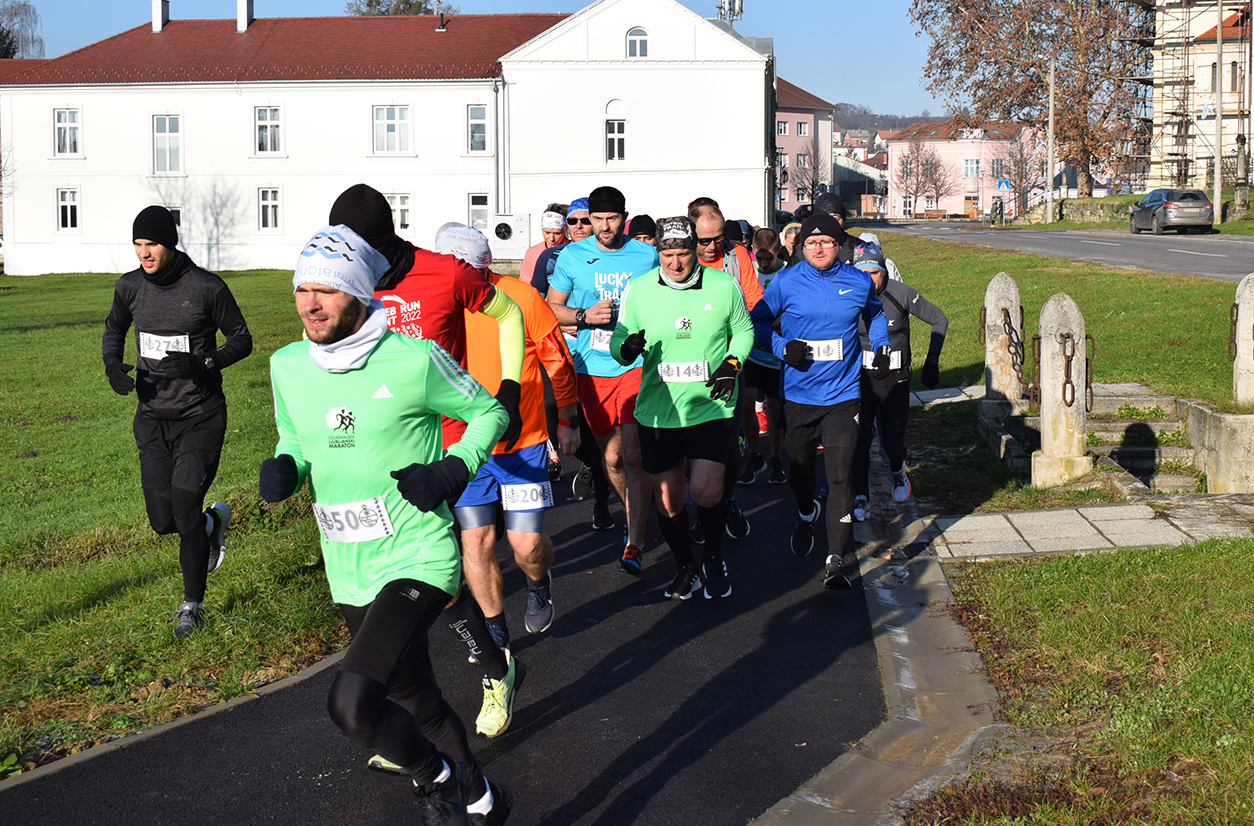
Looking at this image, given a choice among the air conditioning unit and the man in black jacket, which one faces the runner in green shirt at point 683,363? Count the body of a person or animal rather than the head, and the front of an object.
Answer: the air conditioning unit

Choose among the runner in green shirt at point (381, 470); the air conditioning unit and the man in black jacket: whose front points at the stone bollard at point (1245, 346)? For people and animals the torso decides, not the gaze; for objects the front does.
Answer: the air conditioning unit

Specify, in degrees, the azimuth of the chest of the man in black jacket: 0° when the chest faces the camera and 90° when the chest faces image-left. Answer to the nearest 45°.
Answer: approximately 45°

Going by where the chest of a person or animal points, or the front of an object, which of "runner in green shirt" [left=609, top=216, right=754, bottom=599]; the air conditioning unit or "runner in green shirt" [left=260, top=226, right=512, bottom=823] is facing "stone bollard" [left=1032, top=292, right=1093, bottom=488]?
the air conditioning unit

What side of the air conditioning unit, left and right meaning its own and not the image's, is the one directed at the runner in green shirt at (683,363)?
front

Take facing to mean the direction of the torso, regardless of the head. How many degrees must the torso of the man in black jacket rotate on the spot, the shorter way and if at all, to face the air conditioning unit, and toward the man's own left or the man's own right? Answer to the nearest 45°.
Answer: approximately 135° to the man's own right

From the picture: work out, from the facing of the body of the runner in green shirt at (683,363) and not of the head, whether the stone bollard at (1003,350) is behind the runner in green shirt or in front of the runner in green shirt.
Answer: behind

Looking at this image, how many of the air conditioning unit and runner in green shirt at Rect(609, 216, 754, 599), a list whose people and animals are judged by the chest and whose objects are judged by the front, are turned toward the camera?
2

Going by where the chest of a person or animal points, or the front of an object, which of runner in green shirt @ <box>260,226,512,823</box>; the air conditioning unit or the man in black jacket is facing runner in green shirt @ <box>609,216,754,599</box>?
the air conditioning unit

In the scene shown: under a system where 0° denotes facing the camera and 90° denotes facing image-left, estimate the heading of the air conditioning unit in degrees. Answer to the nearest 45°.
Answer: approximately 0°

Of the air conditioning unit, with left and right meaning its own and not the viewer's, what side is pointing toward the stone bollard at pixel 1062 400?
front

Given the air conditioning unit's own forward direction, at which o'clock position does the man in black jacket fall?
The man in black jacket is roughly at 12 o'clock from the air conditioning unit.
